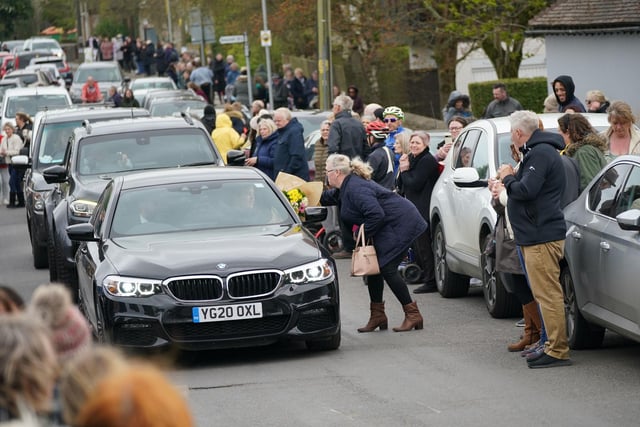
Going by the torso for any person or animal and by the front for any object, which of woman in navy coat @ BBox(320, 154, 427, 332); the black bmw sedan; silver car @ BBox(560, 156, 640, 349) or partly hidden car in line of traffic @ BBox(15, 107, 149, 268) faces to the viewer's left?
the woman in navy coat

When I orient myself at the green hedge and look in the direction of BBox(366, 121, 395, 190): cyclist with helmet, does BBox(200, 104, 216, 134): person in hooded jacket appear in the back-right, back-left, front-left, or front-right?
front-right

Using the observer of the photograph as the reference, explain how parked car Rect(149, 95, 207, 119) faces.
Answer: facing the viewer

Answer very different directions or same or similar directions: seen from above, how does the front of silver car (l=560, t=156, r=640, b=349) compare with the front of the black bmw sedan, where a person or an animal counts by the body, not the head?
same or similar directions

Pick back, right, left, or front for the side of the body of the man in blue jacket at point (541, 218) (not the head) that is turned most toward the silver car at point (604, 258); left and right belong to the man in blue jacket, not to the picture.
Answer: back

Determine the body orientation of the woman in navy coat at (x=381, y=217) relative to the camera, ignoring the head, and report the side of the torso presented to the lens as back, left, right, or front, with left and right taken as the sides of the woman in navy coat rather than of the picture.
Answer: left

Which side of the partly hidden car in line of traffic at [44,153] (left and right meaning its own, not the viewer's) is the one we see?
front

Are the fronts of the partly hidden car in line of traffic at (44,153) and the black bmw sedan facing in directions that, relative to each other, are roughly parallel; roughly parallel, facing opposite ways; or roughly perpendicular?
roughly parallel

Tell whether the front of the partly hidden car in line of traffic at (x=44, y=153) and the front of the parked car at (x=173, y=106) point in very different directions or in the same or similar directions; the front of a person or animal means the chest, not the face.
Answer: same or similar directions

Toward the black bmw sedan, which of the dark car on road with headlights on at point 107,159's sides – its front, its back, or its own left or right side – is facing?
front

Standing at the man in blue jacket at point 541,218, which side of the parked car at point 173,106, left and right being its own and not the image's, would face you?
front

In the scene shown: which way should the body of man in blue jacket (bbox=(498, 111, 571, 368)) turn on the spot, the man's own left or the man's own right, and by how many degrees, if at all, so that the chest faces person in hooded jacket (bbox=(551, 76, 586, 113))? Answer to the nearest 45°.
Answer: approximately 90° to the man's own right

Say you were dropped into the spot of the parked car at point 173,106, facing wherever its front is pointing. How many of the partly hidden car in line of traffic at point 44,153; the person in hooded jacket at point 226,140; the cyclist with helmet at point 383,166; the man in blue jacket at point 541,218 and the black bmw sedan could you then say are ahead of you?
5

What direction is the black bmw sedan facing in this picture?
toward the camera

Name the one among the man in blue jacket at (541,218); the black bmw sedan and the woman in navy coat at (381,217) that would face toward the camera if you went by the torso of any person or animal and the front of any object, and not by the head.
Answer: the black bmw sedan

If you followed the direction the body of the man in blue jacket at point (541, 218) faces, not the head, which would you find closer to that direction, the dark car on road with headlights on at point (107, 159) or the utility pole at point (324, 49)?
the dark car on road with headlights on

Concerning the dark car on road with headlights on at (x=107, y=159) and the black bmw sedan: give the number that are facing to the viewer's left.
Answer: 0

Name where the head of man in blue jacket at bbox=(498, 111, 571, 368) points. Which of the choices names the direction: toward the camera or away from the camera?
away from the camera
